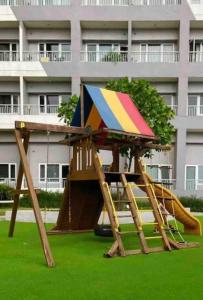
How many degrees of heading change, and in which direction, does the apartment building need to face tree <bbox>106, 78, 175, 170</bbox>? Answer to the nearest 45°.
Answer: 0° — it already faces it

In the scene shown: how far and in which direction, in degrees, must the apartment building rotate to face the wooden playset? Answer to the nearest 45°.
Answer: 0° — it already faces it

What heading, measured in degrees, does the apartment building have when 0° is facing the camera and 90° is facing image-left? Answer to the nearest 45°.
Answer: approximately 0°
